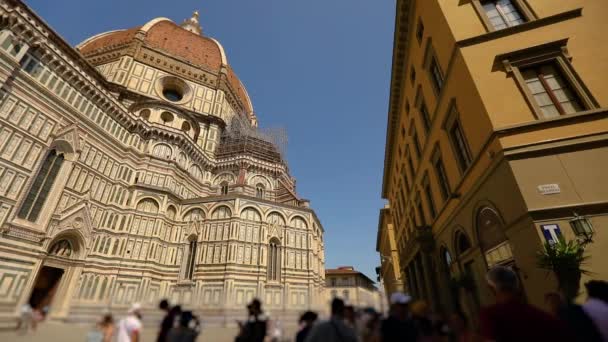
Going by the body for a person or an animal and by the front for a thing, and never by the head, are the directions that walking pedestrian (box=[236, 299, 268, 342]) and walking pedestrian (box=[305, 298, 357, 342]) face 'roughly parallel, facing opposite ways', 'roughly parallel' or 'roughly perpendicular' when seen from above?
roughly parallel

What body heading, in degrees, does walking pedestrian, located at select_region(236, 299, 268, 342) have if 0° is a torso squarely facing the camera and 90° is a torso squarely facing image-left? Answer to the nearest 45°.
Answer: approximately 180°

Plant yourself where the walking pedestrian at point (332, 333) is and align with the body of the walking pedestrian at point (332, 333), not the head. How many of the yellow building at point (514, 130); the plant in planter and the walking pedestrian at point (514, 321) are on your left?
0

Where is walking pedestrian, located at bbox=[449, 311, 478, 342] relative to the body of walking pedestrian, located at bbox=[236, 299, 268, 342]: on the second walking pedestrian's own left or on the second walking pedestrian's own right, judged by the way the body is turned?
on the second walking pedestrian's own right

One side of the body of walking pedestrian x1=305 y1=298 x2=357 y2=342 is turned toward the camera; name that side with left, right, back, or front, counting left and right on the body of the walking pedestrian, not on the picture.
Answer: back

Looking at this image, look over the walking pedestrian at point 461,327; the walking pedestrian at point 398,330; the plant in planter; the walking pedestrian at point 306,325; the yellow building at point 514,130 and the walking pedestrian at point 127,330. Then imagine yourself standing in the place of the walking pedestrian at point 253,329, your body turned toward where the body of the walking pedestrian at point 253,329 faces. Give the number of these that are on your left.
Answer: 1
